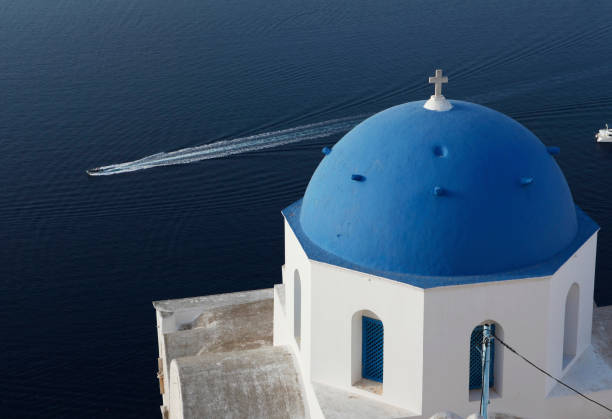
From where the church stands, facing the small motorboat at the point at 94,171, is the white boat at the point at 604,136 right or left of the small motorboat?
right
